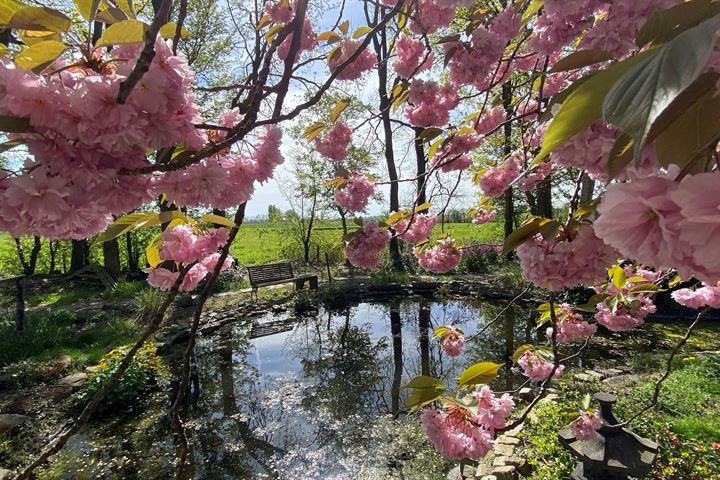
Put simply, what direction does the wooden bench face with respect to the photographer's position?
facing the viewer and to the right of the viewer

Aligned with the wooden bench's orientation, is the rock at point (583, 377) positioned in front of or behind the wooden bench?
in front

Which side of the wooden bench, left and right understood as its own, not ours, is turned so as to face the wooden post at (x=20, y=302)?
right

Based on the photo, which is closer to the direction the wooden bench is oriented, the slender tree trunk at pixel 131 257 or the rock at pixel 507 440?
the rock

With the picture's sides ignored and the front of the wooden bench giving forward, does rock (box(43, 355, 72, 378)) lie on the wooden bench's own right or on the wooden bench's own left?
on the wooden bench's own right

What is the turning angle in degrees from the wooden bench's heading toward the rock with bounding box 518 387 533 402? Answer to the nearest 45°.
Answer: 0° — it already faces it

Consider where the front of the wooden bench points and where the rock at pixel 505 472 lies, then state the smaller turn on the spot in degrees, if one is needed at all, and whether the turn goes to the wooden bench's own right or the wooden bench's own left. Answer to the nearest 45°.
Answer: approximately 45° to the wooden bench's own right

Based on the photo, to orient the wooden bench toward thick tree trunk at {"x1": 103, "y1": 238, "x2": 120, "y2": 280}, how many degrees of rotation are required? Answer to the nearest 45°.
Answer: approximately 135° to its right

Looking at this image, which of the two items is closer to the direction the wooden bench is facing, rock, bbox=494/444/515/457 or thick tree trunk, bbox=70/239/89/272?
the rock

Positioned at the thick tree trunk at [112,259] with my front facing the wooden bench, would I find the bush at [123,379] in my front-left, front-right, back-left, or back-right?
front-right

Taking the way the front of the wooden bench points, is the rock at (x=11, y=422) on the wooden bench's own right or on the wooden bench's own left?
on the wooden bench's own right

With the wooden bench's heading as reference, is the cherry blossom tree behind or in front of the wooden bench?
in front

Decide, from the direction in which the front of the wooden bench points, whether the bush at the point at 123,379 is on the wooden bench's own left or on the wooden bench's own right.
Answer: on the wooden bench's own right
